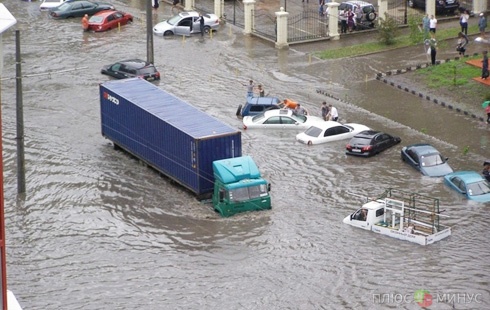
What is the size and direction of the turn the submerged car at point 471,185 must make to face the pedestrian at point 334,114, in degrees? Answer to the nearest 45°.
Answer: approximately 180°

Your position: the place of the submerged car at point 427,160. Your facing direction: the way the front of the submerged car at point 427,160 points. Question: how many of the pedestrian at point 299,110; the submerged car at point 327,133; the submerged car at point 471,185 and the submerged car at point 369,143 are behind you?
3

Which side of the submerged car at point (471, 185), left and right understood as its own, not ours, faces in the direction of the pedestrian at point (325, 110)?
back

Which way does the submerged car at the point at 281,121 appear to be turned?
to the viewer's right

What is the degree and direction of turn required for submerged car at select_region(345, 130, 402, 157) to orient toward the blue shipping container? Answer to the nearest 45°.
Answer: approximately 180°

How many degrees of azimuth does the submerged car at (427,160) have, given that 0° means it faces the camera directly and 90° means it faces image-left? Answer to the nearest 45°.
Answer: approximately 315°
